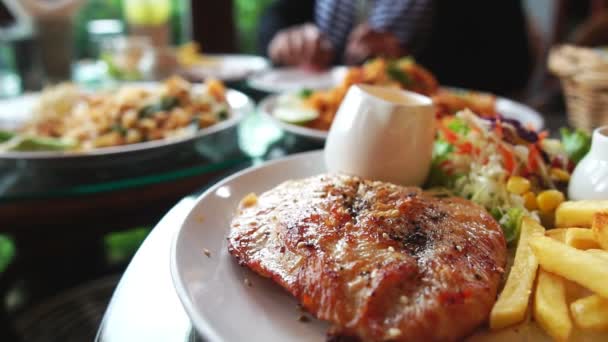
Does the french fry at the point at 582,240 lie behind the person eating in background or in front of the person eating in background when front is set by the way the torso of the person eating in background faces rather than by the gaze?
in front

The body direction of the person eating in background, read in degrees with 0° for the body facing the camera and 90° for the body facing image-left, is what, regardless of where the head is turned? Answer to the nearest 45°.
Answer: approximately 45°

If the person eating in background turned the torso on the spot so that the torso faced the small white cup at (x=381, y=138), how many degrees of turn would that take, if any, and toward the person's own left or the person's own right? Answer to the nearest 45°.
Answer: approximately 45° to the person's own left

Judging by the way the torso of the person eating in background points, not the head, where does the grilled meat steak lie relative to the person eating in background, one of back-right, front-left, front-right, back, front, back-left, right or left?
front-left

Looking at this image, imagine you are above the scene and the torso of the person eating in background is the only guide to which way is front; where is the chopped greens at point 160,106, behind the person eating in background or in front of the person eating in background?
in front

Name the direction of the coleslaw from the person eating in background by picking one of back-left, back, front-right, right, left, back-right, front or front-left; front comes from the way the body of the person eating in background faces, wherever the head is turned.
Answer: front-left

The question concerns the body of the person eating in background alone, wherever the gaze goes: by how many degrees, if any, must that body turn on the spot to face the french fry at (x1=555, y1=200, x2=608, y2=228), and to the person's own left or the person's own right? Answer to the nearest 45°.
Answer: approximately 45° to the person's own left

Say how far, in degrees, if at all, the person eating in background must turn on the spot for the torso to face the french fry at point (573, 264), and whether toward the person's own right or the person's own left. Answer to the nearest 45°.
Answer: approximately 45° to the person's own left

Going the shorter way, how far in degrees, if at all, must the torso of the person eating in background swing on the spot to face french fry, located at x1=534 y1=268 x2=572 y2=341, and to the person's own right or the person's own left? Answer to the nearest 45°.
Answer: approximately 45° to the person's own left
